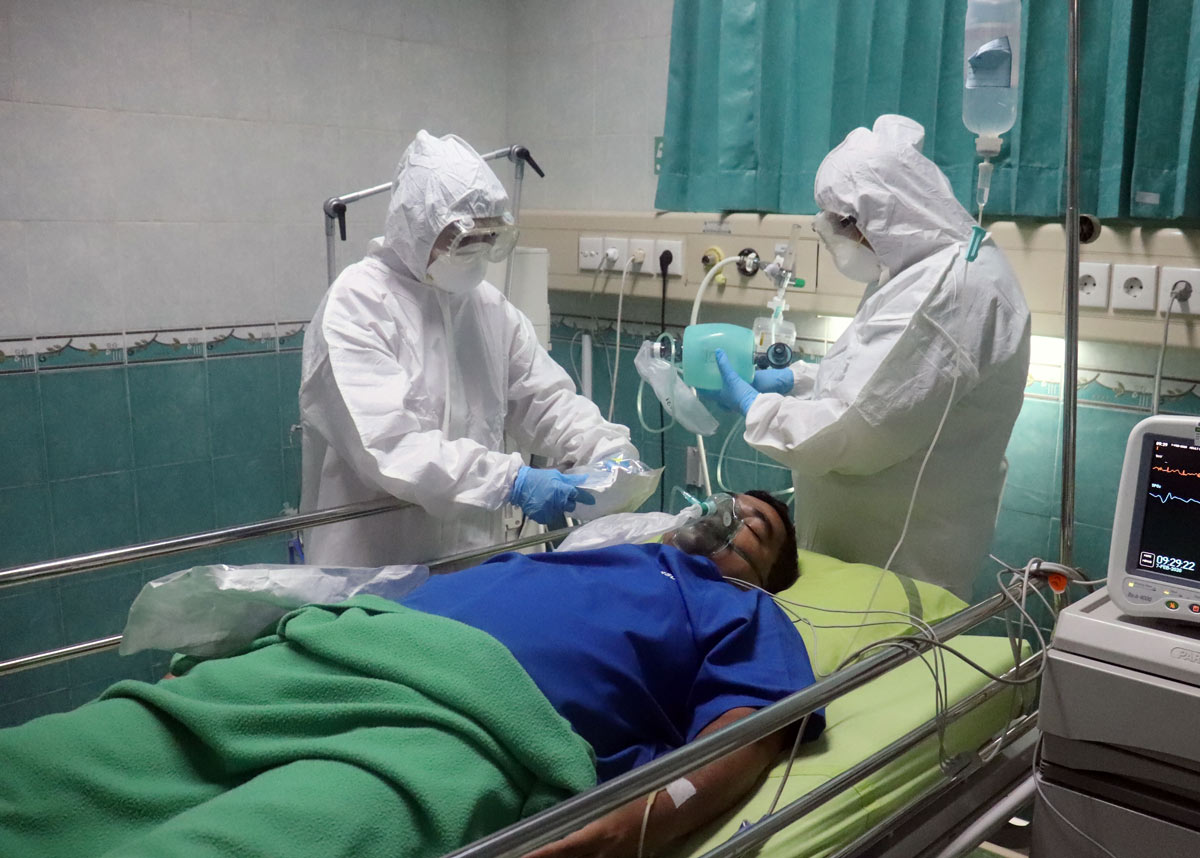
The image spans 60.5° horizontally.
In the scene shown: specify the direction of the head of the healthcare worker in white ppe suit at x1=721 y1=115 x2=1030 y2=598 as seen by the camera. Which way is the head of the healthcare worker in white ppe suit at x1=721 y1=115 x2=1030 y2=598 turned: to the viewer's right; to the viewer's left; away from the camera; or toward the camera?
to the viewer's left

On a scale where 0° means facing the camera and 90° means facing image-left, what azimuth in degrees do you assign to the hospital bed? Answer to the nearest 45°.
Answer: approximately 45°

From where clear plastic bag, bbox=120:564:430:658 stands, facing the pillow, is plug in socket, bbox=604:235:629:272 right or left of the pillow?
left

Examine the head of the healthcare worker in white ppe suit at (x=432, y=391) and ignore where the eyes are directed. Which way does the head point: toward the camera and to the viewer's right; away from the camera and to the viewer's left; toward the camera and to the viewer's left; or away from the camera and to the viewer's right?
toward the camera and to the viewer's right

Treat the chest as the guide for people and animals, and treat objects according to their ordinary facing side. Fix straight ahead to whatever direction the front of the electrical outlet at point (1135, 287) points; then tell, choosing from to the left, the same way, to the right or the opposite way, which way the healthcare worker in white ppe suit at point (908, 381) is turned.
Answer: to the right

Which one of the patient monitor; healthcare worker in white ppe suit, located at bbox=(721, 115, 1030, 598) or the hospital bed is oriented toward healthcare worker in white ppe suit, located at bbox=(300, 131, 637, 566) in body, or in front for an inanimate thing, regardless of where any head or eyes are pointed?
healthcare worker in white ppe suit, located at bbox=(721, 115, 1030, 598)

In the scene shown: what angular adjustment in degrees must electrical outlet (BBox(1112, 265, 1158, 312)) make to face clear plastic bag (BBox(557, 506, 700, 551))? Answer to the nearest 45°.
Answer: approximately 45° to its right

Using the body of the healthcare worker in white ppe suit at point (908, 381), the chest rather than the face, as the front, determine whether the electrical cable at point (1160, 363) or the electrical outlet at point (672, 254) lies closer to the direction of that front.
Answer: the electrical outlet

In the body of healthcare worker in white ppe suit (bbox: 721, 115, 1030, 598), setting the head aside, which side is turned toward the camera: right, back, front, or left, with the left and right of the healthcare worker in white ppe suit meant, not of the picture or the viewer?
left

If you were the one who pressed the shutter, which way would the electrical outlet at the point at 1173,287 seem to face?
facing the viewer

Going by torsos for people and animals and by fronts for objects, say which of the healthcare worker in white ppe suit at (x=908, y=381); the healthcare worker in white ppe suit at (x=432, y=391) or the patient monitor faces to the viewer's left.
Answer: the healthcare worker in white ppe suit at (x=908, y=381)

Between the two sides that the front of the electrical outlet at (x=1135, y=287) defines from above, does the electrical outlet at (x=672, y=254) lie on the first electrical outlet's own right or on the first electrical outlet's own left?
on the first electrical outlet's own right

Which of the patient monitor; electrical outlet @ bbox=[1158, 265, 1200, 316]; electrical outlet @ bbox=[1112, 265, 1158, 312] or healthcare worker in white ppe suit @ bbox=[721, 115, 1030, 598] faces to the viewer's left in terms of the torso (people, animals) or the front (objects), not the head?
the healthcare worker in white ppe suit

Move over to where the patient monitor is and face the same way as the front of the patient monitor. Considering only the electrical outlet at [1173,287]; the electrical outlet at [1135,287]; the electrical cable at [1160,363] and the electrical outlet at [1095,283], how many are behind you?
4

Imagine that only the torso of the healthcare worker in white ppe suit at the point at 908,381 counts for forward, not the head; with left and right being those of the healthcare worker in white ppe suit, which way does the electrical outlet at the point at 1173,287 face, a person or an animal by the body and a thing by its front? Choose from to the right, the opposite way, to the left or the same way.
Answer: to the left

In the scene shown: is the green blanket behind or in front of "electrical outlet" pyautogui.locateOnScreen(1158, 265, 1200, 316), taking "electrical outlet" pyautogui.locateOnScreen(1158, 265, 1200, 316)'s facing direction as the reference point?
in front

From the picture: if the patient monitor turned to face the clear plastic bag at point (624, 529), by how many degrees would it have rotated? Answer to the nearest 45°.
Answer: approximately 90° to its right

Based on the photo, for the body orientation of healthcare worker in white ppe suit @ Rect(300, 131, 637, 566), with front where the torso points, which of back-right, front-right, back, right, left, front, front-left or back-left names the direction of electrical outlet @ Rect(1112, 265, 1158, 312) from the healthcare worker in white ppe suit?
front-left
